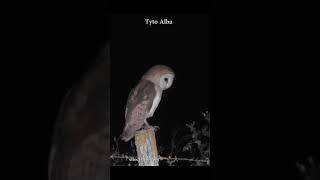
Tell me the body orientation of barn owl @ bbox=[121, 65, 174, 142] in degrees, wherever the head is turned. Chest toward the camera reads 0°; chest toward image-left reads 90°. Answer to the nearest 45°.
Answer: approximately 270°
